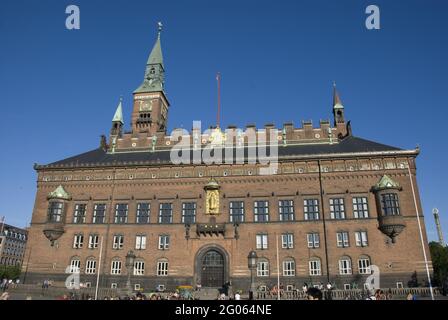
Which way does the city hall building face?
toward the camera
